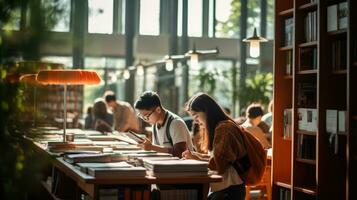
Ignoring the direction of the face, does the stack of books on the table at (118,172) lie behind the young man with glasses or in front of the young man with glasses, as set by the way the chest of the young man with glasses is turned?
in front

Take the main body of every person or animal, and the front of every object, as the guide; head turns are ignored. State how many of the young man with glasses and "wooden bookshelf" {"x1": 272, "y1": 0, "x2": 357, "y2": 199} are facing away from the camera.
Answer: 0

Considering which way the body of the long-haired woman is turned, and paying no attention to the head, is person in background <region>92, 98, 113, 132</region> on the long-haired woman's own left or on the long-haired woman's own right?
on the long-haired woman's own right

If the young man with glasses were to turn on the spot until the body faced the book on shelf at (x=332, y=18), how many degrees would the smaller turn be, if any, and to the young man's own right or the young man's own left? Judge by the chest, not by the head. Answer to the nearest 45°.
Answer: approximately 135° to the young man's own left

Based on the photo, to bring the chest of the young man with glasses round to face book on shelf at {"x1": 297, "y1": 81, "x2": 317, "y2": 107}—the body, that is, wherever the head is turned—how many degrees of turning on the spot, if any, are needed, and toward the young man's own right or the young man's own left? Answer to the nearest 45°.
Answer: approximately 135° to the young man's own left

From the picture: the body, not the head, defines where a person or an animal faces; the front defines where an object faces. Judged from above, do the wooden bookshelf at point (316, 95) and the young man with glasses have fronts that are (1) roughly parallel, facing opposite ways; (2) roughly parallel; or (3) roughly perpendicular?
roughly parallel

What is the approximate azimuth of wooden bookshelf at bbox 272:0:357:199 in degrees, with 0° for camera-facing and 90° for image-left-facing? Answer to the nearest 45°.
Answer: approximately 45°

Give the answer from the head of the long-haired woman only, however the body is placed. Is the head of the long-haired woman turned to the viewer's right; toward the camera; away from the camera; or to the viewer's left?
to the viewer's left

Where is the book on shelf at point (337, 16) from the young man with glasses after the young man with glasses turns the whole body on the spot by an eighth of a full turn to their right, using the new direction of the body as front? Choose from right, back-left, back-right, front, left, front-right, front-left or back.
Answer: back

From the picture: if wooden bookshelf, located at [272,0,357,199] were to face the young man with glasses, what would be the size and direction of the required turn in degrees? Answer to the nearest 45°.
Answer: approximately 45° to its right

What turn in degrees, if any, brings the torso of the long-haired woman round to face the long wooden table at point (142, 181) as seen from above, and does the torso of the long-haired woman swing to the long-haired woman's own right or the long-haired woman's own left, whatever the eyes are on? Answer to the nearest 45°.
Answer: approximately 45° to the long-haired woman's own left

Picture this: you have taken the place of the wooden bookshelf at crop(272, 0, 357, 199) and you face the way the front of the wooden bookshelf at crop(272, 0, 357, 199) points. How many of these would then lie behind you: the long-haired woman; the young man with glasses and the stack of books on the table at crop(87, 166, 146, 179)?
0

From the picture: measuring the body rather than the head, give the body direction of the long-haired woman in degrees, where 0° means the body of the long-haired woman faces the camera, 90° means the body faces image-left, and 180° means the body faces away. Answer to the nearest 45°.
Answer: approximately 90°

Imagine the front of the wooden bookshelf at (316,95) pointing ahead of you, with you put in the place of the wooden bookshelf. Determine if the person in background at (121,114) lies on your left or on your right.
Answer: on your right
